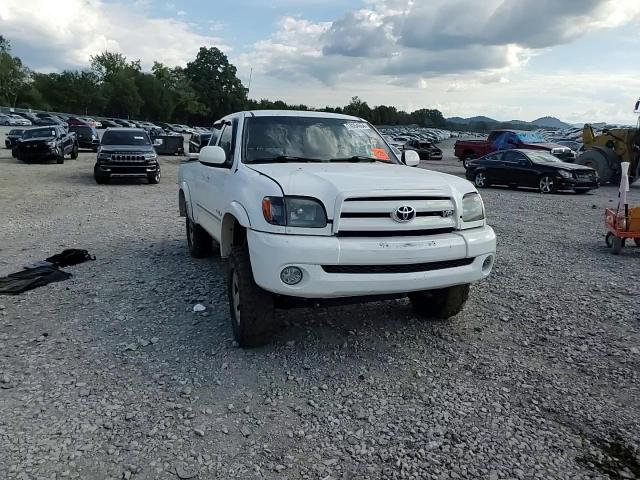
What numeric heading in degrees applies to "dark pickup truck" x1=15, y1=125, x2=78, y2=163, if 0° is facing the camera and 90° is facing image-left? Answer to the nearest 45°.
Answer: approximately 45°

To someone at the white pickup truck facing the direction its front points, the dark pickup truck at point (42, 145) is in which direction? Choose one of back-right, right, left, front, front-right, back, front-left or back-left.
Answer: back

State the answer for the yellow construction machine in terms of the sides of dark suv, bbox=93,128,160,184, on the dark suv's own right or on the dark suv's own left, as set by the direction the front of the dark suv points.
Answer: on the dark suv's own left

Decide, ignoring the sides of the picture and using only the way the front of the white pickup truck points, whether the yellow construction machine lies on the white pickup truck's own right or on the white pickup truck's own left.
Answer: on the white pickup truck's own left

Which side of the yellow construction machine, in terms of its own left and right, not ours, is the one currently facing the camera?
left

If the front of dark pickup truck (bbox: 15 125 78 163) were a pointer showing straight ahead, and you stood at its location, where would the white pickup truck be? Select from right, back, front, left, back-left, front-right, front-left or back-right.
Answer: front-left

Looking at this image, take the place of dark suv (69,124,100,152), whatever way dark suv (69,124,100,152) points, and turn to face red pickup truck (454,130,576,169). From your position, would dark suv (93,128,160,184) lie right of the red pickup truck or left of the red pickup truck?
right

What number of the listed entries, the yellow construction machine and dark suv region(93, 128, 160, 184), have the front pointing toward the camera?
1

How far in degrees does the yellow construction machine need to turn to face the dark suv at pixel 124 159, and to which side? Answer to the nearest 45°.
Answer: approximately 45° to its left

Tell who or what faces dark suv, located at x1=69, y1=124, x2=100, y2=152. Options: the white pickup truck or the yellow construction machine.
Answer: the yellow construction machine
